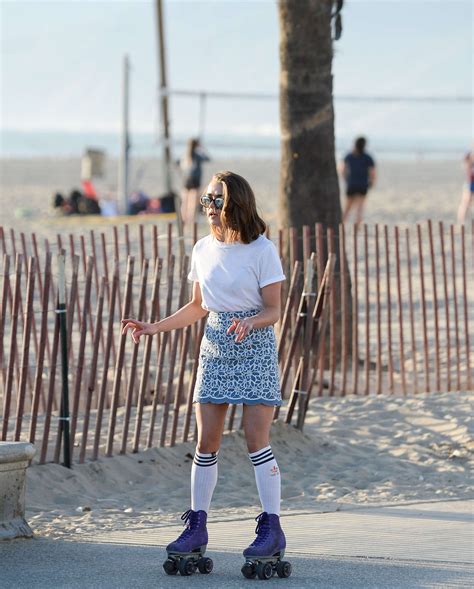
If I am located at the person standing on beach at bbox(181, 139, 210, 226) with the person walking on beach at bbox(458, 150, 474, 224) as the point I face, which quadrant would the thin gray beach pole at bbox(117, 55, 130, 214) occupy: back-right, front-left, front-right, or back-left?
back-left

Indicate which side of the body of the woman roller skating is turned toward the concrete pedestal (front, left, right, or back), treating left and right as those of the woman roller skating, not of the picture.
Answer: right

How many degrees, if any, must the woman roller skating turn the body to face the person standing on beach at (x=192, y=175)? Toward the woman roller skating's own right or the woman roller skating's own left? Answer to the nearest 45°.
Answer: approximately 135° to the woman roller skating's own right
